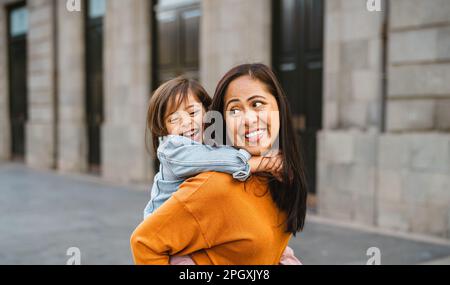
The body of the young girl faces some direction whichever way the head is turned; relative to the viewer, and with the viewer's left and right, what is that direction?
facing the viewer and to the right of the viewer

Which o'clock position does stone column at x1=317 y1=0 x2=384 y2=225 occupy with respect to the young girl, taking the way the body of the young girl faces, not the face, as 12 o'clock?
The stone column is roughly at 8 o'clock from the young girl.

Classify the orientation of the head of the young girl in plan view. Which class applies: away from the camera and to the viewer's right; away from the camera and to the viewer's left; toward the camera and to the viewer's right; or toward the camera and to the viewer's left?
toward the camera and to the viewer's right

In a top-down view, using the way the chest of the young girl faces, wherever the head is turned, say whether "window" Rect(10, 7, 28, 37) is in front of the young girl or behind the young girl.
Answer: behind

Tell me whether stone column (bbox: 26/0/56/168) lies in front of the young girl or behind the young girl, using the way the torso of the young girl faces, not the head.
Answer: behind

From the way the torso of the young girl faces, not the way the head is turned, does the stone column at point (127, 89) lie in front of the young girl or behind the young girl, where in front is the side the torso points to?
behind

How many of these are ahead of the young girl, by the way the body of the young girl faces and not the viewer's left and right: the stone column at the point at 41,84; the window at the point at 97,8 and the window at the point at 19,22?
0

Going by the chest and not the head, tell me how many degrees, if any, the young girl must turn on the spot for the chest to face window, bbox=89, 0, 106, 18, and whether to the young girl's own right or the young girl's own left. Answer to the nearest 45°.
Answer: approximately 135° to the young girl's own left
